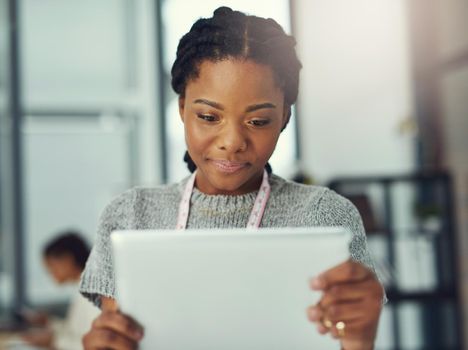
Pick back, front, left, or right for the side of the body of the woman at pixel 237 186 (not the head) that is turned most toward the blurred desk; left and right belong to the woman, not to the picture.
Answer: back

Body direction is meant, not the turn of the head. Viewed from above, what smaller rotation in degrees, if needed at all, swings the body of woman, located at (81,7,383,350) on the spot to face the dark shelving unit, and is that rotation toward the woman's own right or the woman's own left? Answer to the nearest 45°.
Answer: approximately 180°

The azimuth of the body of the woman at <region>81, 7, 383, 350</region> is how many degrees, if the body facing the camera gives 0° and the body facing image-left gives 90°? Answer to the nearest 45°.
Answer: approximately 0°
